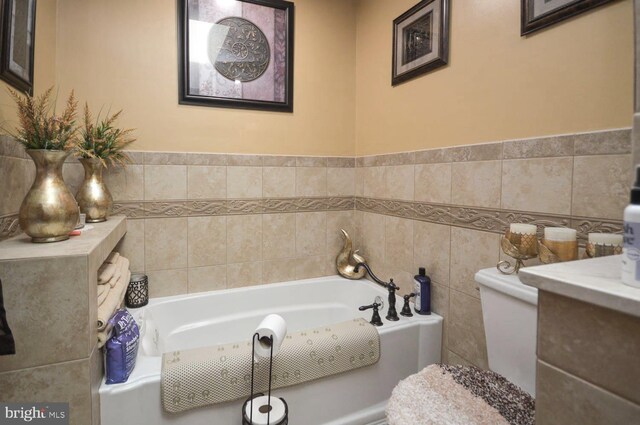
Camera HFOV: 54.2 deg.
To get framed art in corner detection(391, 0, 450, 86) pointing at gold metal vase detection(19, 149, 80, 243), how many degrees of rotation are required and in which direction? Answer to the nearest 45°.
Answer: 0° — it already faces it

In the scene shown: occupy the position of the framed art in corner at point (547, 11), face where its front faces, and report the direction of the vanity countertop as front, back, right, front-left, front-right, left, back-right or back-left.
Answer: front-left

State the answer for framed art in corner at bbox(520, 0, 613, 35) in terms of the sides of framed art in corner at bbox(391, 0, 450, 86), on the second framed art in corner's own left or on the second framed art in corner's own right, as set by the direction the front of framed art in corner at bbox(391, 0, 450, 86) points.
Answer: on the second framed art in corner's own left

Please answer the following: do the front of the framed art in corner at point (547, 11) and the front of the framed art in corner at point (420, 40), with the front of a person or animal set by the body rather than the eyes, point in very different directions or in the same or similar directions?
same or similar directions

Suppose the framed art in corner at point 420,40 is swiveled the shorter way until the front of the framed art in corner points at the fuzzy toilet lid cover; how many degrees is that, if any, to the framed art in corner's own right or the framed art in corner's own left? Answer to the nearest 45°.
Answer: approximately 45° to the framed art in corner's own left

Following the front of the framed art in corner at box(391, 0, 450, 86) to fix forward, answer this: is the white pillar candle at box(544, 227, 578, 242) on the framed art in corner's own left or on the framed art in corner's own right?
on the framed art in corner's own left

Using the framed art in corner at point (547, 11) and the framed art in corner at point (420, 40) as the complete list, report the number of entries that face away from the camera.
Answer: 0

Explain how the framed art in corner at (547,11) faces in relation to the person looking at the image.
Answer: facing the viewer and to the left of the viewer
